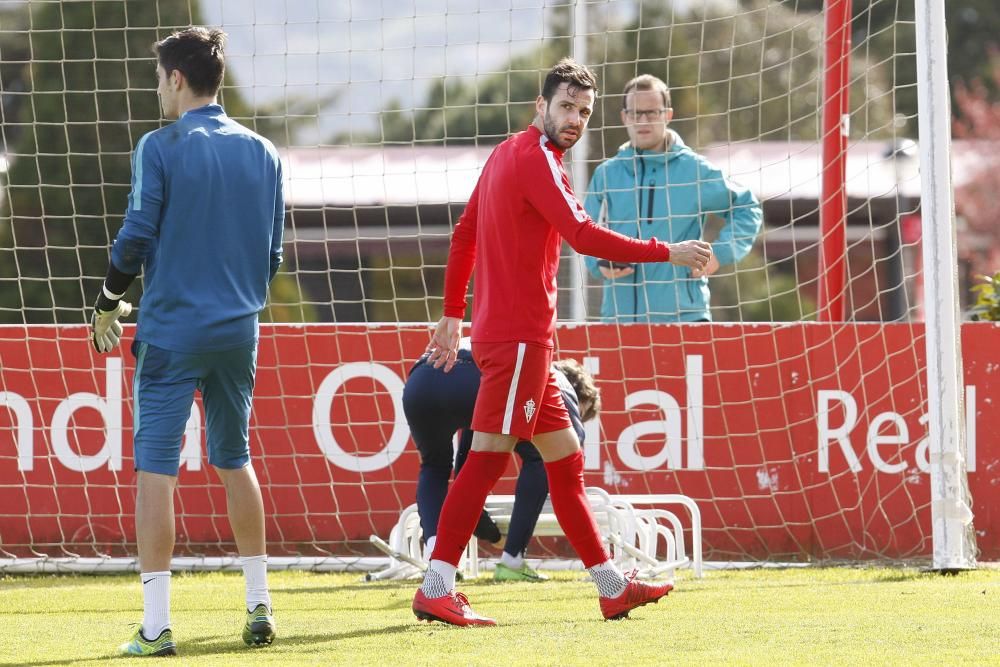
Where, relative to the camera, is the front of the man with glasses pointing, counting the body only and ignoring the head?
toward the camera

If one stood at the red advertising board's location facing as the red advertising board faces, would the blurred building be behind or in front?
behind

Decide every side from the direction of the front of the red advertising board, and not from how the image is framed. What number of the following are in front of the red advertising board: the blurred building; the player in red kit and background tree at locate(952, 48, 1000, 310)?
1

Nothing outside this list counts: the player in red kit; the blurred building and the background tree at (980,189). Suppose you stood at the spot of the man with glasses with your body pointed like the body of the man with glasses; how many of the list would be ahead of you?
1

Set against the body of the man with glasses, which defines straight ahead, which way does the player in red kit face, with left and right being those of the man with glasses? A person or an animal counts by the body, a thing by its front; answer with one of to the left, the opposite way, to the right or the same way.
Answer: to the left

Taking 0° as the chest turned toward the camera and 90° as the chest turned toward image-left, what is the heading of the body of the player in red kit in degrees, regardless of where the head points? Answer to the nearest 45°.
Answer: approximately 270°

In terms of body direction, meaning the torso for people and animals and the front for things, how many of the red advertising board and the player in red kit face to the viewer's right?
1

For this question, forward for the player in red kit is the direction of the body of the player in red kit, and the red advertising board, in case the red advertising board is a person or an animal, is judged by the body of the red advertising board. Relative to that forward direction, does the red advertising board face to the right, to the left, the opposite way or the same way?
to the right

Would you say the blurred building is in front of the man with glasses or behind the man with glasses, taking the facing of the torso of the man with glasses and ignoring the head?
behind

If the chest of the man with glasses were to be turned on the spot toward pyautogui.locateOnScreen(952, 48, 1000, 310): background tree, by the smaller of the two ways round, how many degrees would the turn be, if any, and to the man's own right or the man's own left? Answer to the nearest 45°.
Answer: approximately 180°

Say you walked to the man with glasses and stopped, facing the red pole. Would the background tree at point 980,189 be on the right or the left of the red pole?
left

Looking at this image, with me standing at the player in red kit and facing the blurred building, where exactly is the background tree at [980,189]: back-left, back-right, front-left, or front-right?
front-right

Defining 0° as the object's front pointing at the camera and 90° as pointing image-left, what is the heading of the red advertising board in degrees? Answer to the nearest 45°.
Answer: approximately 0°
